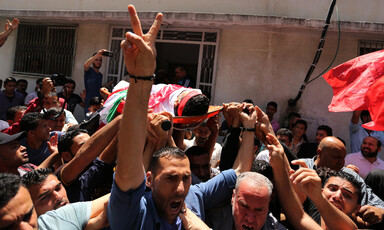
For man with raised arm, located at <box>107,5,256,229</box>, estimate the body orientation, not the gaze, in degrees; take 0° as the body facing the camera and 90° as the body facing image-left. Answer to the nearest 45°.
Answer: approximately 315°

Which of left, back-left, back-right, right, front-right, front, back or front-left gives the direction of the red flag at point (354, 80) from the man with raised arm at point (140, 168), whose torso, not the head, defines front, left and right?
left

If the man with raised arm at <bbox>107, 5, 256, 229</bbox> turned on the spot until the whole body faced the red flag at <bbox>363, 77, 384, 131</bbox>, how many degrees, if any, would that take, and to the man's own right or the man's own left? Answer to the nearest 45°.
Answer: approximately 90° to the man's own left
